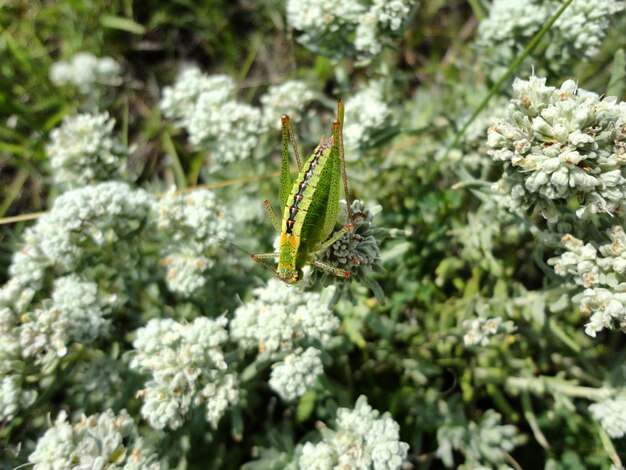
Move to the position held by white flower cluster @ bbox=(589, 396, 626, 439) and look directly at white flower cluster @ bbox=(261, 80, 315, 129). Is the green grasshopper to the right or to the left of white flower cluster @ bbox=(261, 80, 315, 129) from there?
left

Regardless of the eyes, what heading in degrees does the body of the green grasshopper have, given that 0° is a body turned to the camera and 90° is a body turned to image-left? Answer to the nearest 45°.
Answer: approximately 0°

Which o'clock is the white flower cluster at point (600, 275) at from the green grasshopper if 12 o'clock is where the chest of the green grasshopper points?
The white flower cluster is roughly at 9 o'clock from the green grasshopper.

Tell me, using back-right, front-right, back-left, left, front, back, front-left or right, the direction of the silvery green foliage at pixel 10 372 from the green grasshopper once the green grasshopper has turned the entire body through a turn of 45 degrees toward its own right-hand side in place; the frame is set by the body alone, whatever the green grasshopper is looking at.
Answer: front-right

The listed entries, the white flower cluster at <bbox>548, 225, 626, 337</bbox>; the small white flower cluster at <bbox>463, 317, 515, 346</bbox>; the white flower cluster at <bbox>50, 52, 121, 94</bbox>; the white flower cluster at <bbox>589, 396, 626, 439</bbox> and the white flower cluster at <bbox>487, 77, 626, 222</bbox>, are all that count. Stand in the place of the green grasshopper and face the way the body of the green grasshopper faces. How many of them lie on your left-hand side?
4

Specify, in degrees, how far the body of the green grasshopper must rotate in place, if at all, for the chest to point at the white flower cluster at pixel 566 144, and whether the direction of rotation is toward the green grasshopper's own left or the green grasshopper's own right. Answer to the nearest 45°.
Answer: approximately 90° to the green grasshopper's own left

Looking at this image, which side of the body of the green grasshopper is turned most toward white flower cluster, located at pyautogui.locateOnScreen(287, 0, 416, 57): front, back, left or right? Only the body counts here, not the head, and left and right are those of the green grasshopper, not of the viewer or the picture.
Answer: back

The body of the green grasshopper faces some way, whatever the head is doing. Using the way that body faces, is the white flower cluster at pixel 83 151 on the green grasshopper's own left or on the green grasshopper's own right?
on the green grasshopper's own right

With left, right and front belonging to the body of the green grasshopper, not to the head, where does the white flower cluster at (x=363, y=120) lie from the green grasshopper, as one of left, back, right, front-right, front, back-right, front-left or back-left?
back

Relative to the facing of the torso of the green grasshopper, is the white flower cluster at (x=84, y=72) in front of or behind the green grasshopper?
behind

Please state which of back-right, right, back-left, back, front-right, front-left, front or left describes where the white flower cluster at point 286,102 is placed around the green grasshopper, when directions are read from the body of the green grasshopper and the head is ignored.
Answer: back

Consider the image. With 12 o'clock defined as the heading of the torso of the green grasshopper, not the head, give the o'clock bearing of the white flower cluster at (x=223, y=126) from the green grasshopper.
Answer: The white flower cluster is roughly at 5 o'clock from the green grasshopper.

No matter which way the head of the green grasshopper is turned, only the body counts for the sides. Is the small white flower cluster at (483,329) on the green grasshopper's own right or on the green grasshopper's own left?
on the green grasshopper's own left

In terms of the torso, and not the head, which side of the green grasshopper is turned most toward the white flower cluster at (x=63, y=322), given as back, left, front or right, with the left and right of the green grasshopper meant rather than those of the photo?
right
